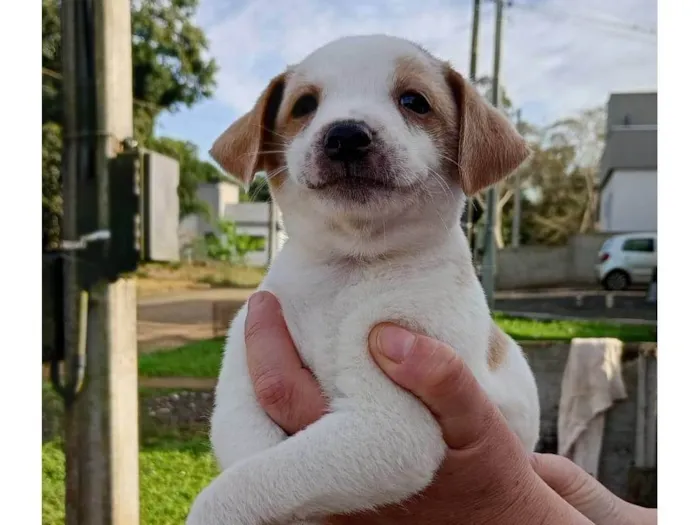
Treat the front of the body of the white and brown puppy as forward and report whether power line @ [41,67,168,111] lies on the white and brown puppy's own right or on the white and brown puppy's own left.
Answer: on the white and brown puppy's own right

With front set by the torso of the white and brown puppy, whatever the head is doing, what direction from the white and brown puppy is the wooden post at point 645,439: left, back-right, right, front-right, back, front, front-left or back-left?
back-left

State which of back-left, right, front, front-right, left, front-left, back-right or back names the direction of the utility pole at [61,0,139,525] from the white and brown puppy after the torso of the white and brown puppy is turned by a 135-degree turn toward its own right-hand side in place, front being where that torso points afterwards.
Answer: front

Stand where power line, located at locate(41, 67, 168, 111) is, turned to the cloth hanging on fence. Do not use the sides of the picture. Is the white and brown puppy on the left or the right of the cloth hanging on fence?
right

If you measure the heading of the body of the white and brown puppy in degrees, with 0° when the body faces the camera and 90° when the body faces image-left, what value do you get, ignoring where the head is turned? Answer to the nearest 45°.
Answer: approximately 0°
